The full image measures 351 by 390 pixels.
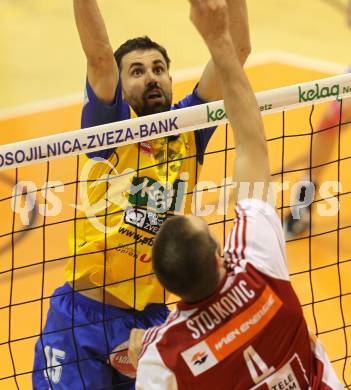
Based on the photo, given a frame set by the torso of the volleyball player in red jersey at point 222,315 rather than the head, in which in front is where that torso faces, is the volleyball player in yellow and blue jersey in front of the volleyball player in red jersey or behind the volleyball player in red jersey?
in front

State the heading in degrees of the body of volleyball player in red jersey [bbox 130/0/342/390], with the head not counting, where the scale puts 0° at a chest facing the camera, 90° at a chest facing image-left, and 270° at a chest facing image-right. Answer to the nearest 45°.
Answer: approximately 180°
